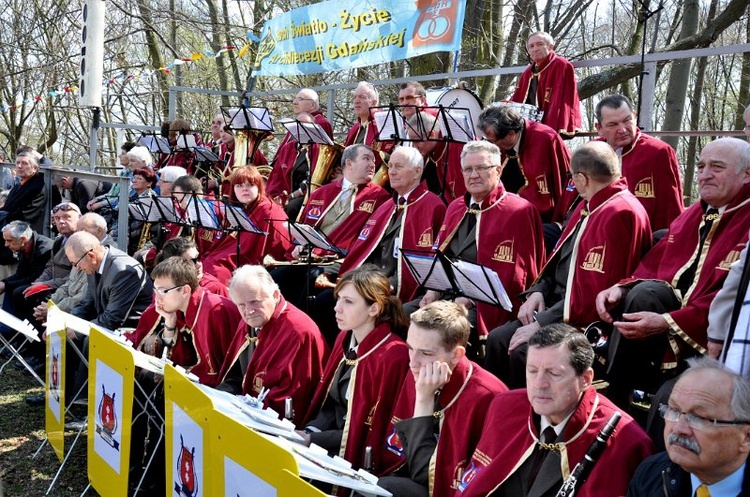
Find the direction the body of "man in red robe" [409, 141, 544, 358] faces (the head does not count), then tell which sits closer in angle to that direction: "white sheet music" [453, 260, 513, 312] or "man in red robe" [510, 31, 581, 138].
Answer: the white sheet music

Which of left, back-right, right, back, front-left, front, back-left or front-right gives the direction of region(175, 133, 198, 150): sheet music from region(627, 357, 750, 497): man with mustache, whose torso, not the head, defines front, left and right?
right

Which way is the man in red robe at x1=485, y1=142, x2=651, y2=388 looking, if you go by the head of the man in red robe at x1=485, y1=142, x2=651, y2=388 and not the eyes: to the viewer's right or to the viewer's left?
to the viewer's left

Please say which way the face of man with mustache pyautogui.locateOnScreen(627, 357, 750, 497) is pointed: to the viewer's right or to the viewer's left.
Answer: to the viewer's left

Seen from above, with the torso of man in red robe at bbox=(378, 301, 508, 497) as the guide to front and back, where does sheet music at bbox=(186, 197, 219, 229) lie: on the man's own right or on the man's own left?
on the man's own right

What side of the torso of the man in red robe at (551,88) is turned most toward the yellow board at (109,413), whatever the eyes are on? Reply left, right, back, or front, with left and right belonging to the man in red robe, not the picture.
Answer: front

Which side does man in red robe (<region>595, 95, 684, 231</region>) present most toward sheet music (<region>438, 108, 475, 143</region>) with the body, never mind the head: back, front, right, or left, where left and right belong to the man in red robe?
right

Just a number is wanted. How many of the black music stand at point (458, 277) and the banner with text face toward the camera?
1
